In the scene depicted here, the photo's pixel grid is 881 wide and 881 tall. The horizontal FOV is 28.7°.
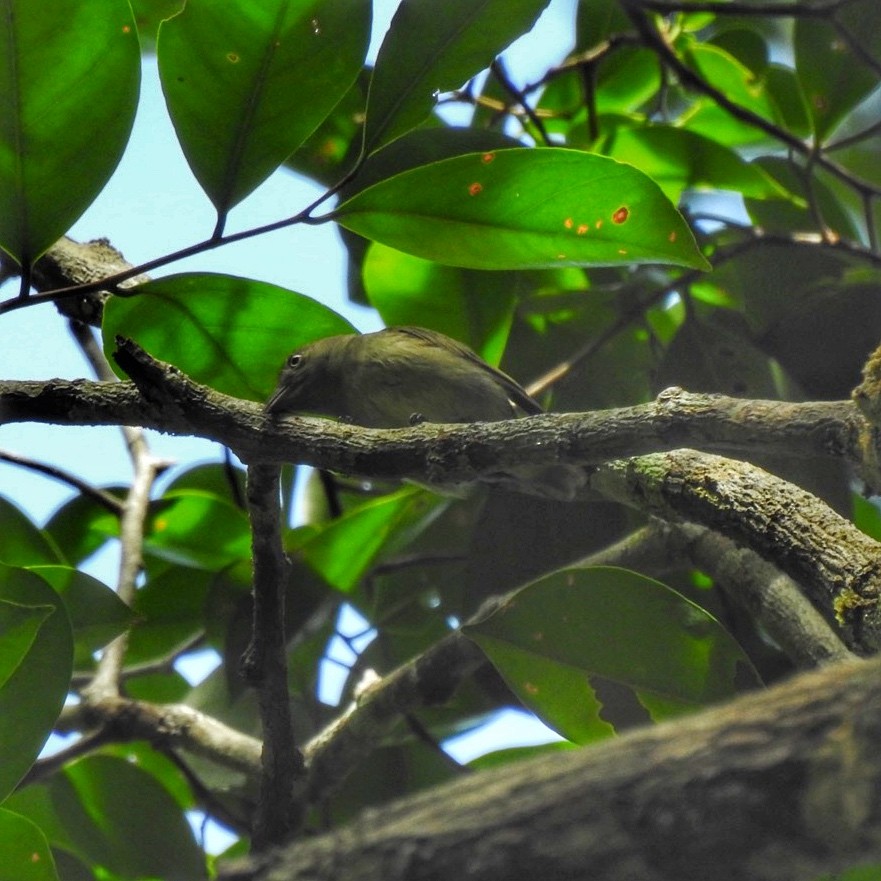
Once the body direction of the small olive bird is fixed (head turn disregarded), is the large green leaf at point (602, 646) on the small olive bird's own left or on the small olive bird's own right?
on the small olive bird's own left

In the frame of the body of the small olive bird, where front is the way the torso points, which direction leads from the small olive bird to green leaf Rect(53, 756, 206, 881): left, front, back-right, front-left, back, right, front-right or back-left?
front

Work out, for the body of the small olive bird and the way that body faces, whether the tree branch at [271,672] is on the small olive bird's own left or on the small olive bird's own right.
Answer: on the small olive bird's own left

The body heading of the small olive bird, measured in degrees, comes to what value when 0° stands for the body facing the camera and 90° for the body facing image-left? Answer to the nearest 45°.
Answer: approximately 90°

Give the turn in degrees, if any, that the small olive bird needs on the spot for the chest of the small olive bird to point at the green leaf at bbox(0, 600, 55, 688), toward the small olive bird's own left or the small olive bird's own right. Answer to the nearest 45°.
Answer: approximately 45° to the small olive bird's own left
